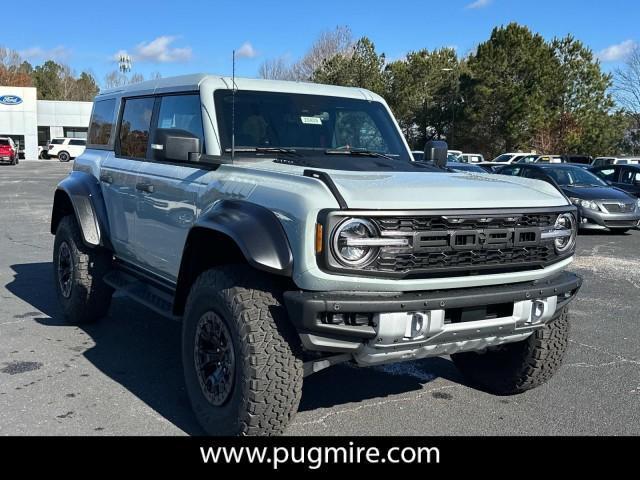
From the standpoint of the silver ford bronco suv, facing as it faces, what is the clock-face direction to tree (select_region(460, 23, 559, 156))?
The tree is roughly at 8 o'clock from the silver ford bronco suv.

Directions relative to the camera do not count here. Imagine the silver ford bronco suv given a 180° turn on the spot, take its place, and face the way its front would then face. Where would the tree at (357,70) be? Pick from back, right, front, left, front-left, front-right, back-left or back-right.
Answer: front-right

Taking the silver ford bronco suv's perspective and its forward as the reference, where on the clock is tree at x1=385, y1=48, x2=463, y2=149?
The tree is roughly at 8 o'clock from the silver ford bronco suv.

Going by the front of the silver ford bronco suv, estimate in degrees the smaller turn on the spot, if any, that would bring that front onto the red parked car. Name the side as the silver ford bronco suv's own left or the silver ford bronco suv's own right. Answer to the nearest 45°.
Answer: approximately 180°

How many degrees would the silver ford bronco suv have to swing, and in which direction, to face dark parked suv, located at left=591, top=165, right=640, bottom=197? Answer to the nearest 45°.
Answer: approximately 90° to its left

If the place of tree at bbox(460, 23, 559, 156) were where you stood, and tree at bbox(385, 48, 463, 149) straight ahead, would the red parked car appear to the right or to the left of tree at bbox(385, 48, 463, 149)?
left

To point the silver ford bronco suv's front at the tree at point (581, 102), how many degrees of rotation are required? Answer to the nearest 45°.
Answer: approximately 90° to its left

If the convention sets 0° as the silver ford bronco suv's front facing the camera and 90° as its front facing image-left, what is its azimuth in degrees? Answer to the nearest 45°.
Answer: approximately 315°
